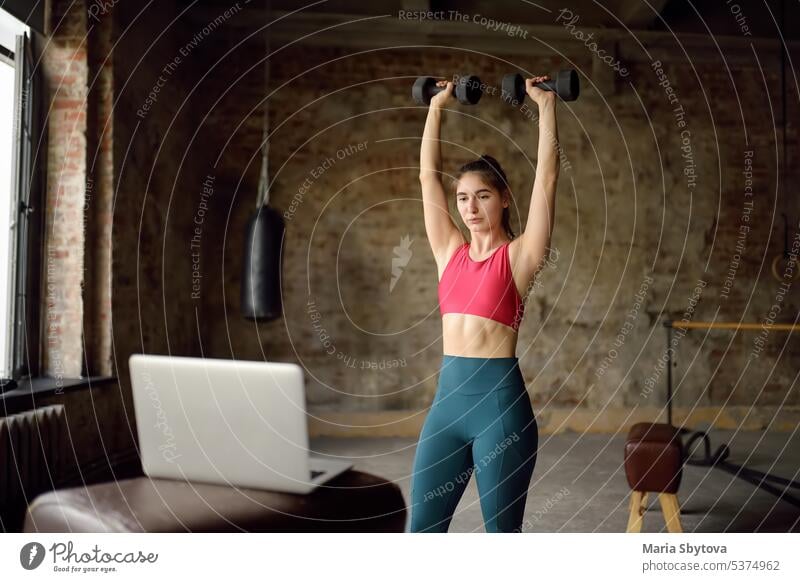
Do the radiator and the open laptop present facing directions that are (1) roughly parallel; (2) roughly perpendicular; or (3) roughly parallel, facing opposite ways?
roughly perpendicular

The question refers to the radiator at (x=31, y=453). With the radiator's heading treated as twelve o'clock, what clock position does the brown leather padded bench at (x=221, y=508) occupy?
The brown leather padded bench is roughly at 1 o'clock from the radiator.

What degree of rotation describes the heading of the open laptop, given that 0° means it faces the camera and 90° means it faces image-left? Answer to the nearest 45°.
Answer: approximately 225°

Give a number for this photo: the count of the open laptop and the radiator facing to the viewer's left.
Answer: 0

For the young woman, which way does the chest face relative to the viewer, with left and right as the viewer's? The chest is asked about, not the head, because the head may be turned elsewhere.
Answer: facing the viewer and to the left of the viewer

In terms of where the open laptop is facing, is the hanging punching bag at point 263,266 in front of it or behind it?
in front

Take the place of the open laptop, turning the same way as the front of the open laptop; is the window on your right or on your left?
on your left

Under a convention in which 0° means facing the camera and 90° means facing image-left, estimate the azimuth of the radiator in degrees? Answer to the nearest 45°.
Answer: approximately 315°

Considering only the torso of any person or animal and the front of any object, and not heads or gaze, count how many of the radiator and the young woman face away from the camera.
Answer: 0

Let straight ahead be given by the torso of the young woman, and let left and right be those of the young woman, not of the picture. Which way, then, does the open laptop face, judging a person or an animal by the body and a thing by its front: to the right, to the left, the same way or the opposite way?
the opposite way
